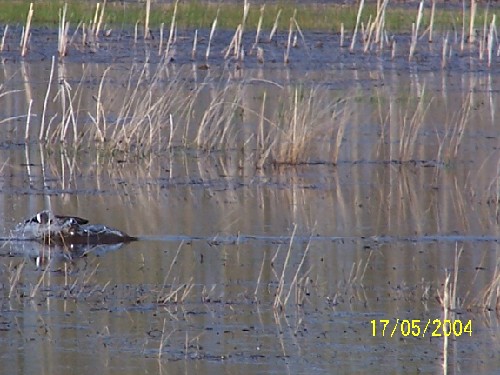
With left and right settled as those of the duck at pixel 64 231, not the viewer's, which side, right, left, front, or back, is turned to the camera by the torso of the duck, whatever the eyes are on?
left

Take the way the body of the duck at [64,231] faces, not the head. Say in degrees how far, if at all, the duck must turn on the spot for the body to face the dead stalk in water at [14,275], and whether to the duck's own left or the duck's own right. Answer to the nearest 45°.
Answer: approximately 90° to the duck's own left
